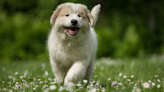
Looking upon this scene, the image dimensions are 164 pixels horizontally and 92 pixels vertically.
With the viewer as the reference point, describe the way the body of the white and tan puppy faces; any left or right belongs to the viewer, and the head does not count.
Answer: facing the viewer
